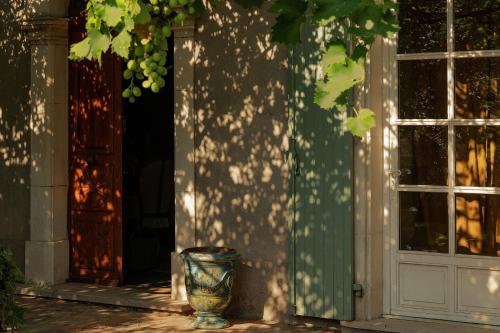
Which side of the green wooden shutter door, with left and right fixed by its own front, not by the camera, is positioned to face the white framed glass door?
left

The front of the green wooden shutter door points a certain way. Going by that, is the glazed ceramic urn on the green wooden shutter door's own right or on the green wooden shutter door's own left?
on the green wooden shutter door's own right

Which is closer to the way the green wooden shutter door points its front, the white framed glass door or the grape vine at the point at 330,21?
the grape vine

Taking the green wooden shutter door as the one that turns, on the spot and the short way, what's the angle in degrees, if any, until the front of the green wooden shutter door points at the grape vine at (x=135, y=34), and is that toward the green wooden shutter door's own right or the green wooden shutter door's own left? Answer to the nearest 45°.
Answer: approximately 45° to the green wooden shutter door's own right

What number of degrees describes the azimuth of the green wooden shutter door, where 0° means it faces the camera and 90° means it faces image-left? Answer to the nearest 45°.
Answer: approximately 0°

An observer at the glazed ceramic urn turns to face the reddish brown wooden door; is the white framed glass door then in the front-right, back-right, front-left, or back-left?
back-right

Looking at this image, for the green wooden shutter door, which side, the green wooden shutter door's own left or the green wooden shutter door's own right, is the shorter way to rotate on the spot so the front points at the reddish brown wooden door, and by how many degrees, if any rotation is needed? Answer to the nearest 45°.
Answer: approximately 135° to the green wooden shutter door's own right
